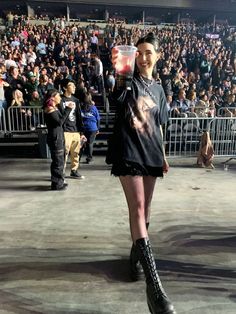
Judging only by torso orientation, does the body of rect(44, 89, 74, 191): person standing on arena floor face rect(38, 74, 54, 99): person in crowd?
no

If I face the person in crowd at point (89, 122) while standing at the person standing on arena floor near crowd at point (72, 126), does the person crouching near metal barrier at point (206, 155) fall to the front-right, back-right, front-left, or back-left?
front-right

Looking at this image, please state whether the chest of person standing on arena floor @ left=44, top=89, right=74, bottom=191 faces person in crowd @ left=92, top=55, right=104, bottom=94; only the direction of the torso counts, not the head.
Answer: no

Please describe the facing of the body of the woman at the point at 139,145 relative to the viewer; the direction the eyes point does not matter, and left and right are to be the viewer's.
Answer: facing the viewer

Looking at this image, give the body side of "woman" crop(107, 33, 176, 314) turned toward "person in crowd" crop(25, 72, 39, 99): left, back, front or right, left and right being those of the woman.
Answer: back

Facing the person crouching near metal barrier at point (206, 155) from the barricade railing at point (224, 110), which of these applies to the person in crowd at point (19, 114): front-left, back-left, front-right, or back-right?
front-right

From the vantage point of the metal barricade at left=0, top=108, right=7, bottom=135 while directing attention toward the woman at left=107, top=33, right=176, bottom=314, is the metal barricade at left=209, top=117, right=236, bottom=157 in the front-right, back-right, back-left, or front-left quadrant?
front-left

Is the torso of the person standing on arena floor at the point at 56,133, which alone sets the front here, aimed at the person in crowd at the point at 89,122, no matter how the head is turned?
no

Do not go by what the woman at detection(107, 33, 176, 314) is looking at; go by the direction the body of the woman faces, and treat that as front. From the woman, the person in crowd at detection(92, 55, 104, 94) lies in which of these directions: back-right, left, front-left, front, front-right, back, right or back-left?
back

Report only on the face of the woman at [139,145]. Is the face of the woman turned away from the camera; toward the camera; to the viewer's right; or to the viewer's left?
toward the camera

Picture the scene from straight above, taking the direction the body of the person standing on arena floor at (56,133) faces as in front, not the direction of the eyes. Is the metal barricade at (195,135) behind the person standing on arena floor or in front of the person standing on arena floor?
in front

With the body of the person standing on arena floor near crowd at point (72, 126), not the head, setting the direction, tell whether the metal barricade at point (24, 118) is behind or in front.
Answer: behind

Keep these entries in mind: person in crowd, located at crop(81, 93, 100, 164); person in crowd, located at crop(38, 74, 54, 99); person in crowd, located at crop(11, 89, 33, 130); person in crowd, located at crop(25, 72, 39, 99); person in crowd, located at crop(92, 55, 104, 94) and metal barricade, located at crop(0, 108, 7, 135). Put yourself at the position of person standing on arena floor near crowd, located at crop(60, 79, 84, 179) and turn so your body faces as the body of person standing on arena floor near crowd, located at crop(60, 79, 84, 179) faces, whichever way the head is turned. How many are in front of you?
0
